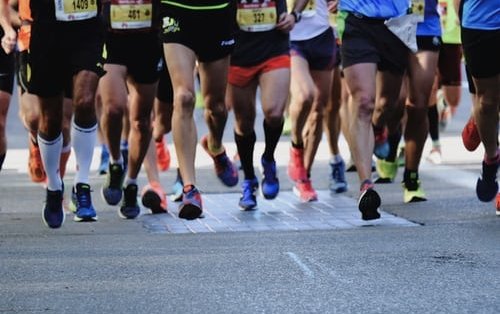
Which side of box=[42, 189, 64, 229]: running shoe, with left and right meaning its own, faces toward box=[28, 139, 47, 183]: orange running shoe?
back

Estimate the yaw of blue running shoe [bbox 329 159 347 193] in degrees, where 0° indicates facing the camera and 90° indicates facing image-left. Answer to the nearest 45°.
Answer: approximately 0°

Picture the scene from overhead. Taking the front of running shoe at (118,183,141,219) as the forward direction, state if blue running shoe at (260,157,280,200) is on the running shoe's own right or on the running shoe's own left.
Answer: on the running shoe's own left

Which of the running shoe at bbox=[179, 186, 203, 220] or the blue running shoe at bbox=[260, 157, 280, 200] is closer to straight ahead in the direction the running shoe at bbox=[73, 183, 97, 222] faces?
the running shoe

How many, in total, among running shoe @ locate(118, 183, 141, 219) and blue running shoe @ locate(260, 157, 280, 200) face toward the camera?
2

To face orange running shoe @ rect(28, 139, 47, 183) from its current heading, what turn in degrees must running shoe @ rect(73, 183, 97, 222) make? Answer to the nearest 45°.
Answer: approximately 180°
